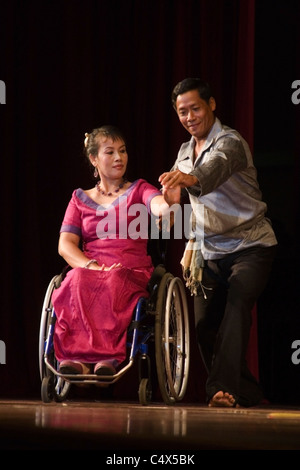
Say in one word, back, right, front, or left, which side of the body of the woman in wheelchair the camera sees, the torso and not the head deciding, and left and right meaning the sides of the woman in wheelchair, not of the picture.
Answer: front

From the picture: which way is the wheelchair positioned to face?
toward the camera

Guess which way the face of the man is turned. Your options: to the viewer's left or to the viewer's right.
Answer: to the viewer's left

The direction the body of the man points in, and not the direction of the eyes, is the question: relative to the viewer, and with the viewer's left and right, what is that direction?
facing the viewer and to the left of the viewer

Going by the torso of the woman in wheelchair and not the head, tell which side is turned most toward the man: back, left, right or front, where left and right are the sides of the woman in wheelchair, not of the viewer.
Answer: left

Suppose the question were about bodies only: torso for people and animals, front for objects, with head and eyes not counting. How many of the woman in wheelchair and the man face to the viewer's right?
0

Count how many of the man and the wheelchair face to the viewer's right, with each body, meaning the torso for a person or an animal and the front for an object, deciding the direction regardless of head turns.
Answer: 0

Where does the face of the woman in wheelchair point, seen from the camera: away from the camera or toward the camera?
toward the camera
